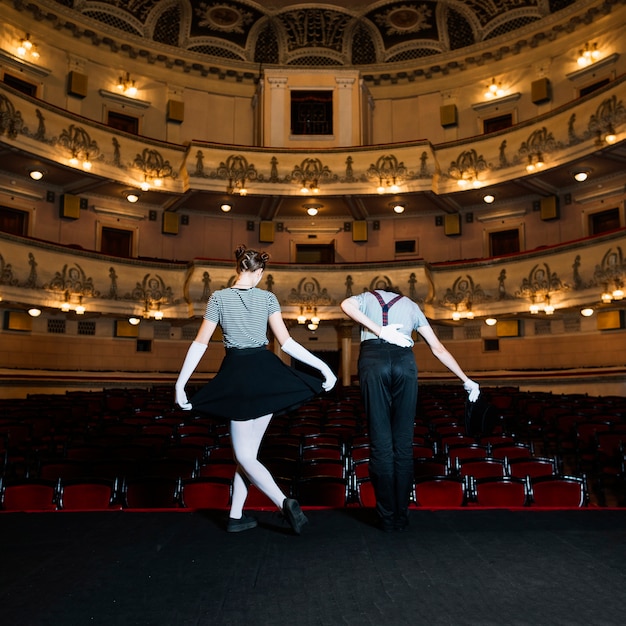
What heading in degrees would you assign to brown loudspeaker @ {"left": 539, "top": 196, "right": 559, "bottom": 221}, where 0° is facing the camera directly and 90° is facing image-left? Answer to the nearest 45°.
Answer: approximately 45°

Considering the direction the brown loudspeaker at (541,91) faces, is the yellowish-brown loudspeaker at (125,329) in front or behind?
in front

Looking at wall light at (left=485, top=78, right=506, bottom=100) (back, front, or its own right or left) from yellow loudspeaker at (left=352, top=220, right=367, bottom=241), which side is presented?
right

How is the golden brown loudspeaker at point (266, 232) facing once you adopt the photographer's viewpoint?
facing the viewer

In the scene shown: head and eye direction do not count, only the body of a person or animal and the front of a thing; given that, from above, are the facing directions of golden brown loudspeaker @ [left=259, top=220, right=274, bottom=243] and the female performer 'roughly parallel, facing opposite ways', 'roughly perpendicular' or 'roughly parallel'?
roughly parallel, facing opposite ways

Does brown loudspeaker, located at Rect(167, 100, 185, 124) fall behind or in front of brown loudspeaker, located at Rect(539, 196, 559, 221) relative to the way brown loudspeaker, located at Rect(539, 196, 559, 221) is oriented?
in front

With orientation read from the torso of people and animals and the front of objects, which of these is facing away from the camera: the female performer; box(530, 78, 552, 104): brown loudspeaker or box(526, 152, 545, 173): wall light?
the female performer

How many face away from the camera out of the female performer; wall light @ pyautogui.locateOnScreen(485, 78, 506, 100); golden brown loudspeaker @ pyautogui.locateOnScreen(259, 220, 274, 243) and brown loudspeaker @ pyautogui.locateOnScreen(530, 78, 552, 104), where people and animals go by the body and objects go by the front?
1

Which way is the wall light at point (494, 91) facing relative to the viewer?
toward the camera

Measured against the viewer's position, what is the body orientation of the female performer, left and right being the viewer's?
facing away from the viewer

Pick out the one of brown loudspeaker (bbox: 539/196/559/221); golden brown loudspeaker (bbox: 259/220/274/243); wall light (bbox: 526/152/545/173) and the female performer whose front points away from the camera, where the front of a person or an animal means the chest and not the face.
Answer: the female performer

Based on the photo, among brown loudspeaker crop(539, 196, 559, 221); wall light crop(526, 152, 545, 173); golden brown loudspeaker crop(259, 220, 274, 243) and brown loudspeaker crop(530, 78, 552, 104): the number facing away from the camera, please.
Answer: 0

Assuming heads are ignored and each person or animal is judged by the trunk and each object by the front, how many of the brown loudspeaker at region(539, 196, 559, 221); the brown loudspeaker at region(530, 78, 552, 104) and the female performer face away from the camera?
1

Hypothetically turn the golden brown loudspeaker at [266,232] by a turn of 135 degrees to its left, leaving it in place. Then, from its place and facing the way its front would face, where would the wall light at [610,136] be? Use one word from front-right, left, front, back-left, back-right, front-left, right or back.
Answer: right

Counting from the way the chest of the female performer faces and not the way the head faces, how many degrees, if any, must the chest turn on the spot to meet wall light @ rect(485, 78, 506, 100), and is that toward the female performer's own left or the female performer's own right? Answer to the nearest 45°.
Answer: approximately 45° to the female performer's own right
